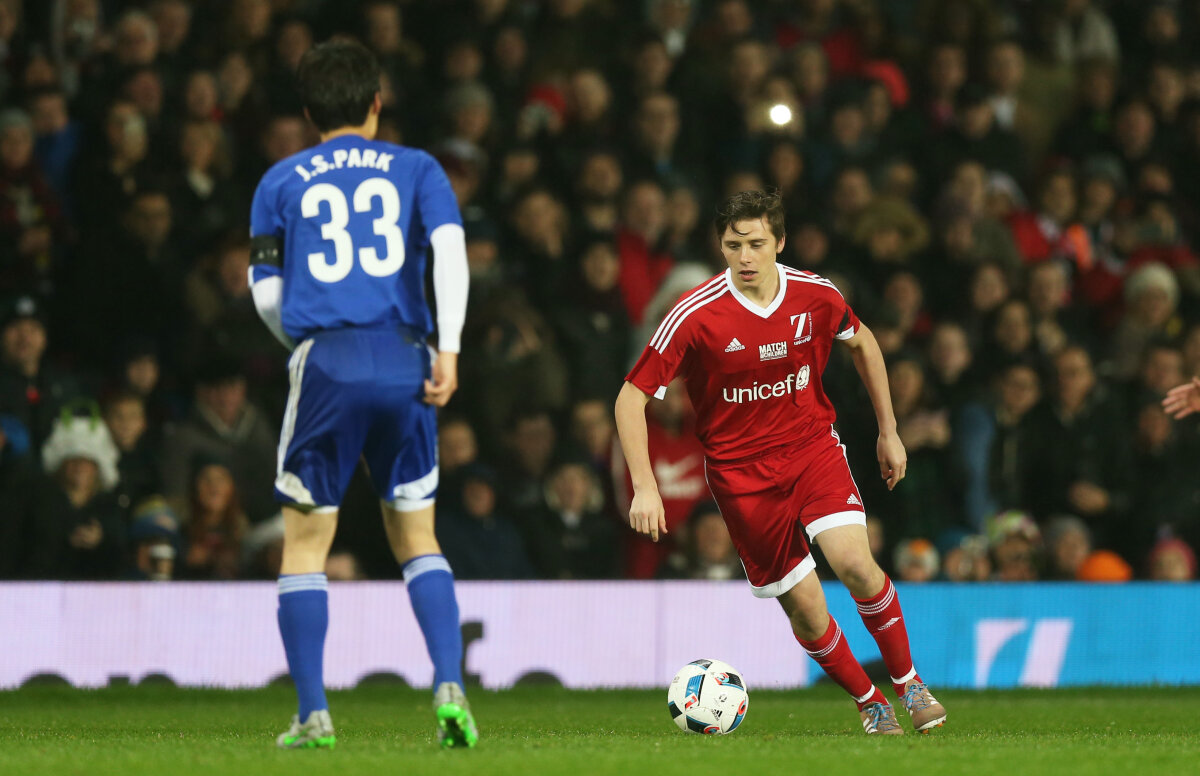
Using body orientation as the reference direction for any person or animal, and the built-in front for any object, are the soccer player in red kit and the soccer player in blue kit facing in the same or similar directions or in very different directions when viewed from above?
very different directions

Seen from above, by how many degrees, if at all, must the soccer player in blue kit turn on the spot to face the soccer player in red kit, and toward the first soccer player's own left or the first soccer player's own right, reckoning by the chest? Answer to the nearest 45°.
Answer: approximately 45° to the first soccer player's own right

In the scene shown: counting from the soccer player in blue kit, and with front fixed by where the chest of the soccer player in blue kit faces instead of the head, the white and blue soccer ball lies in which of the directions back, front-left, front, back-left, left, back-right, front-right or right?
front-right

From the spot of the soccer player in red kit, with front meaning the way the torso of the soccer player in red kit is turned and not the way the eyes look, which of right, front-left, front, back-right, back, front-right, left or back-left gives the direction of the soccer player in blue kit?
front-right

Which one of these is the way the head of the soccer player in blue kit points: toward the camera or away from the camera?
away from the camera

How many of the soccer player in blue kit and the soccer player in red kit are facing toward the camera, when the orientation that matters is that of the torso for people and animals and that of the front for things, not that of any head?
1

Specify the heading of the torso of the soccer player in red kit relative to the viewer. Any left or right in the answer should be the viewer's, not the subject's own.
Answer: facing the viewer

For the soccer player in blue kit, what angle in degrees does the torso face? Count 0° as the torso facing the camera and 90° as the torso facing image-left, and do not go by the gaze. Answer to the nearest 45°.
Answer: approximately 180°
